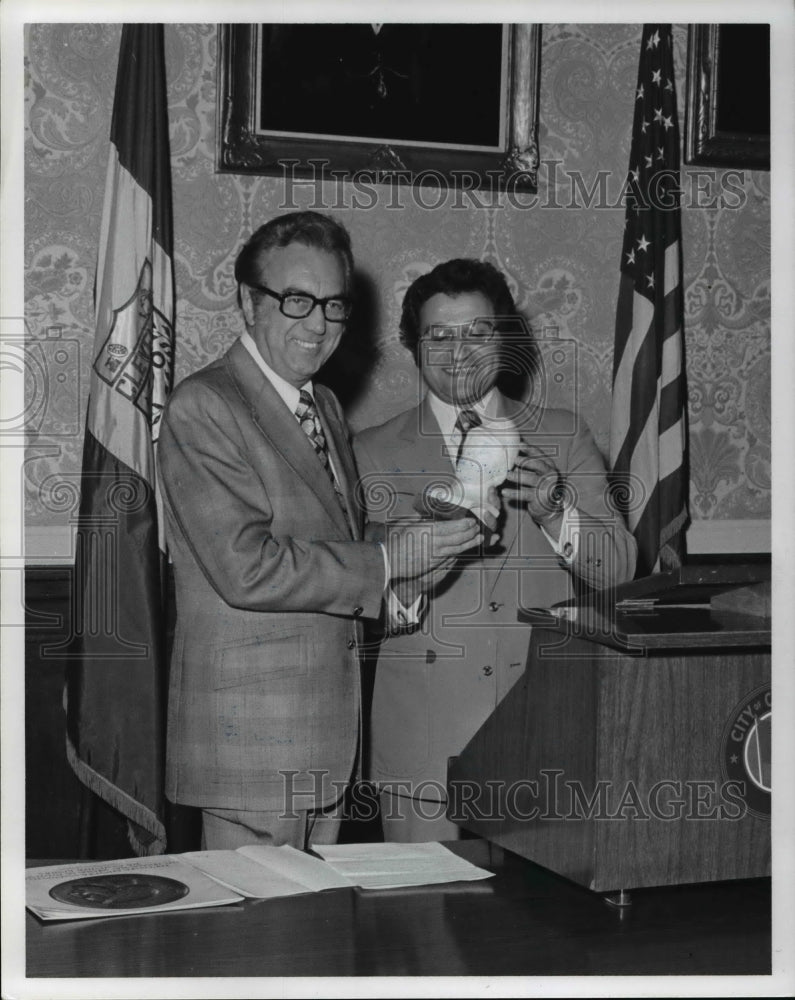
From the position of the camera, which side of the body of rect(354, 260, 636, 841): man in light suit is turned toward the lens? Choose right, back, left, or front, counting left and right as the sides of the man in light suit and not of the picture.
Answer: front

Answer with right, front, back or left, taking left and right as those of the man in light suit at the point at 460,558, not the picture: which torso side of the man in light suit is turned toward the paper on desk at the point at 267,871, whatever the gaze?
front

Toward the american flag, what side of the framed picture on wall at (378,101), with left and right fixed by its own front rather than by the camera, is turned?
left

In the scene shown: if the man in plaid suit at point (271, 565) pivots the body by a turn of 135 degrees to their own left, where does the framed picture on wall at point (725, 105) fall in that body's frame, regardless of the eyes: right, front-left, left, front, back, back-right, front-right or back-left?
front-right

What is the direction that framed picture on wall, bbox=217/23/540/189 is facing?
toward the camera

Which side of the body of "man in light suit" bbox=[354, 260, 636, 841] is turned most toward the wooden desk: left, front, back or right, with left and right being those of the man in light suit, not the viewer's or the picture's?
front

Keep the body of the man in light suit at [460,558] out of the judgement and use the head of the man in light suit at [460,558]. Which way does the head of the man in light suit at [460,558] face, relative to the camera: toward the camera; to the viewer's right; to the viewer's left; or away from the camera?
toward the camera

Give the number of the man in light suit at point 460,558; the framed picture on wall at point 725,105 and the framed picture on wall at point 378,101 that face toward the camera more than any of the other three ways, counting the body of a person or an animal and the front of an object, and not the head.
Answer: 3

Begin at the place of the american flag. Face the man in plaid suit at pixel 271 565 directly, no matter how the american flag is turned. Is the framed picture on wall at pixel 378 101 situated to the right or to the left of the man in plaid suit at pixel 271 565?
right

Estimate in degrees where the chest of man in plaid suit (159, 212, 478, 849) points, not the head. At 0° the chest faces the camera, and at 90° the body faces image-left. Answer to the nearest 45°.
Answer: approximately 315°

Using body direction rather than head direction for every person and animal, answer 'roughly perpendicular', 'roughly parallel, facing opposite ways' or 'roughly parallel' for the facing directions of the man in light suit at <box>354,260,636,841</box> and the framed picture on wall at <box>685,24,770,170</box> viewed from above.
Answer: roughly parallel

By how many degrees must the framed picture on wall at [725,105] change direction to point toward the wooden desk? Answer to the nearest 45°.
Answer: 0° — it already faces it

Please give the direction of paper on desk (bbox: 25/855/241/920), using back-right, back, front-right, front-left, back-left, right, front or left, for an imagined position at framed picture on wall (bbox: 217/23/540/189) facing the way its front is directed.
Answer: front

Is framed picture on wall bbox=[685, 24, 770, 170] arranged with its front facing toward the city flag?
no
